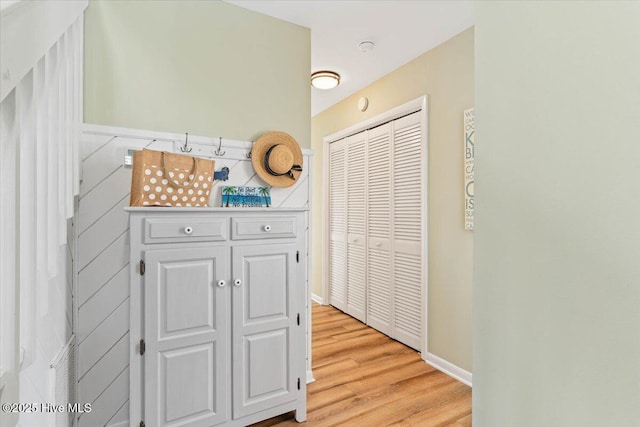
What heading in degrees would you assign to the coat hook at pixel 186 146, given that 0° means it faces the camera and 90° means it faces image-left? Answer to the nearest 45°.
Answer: approximately 0°

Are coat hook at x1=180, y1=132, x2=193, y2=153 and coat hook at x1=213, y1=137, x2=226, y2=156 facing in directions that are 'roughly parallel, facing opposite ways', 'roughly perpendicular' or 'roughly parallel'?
roughly parallel

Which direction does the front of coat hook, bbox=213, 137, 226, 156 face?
toward the camera

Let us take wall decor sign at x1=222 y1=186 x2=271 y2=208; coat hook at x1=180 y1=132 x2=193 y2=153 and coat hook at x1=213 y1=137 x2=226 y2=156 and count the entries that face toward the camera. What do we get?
3

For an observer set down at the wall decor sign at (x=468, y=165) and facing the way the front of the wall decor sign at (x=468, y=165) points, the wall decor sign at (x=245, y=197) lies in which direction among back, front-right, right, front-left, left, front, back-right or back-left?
front

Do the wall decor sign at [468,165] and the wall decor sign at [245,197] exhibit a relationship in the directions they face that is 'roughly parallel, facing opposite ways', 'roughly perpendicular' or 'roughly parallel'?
roughly perpendicular

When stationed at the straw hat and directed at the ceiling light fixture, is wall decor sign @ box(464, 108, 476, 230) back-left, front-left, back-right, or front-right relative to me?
front-right

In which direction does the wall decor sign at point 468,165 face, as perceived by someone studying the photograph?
facing the viewer and to the left of the viewer

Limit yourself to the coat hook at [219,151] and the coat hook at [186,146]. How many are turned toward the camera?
2
